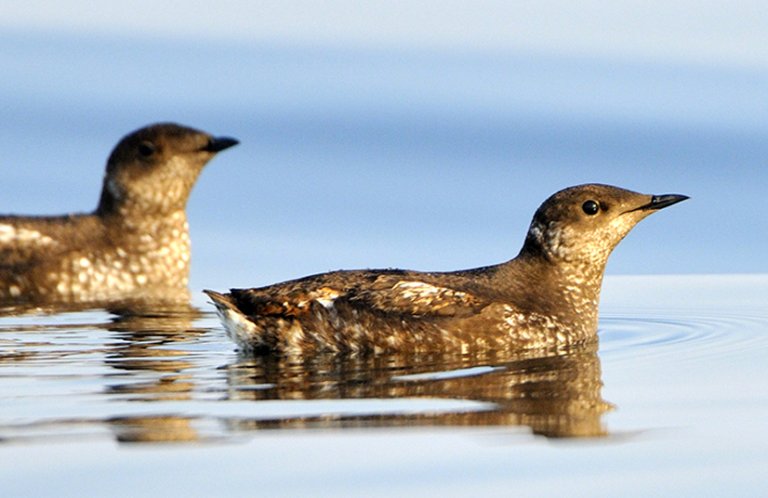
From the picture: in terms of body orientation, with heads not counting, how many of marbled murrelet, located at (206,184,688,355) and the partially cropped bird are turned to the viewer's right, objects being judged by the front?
2

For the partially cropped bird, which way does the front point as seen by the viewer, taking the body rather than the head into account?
to the viewer's right

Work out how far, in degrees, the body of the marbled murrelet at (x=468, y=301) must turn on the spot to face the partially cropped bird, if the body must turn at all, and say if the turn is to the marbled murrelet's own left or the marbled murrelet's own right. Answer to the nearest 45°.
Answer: approximately 135° to the marbled murrelet's own left

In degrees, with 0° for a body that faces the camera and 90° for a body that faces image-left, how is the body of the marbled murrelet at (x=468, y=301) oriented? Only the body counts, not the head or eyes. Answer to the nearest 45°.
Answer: approximately 270°

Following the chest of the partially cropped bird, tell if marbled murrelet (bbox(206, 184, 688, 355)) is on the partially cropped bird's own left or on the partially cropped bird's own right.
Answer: on the partially cropped bird's own right
